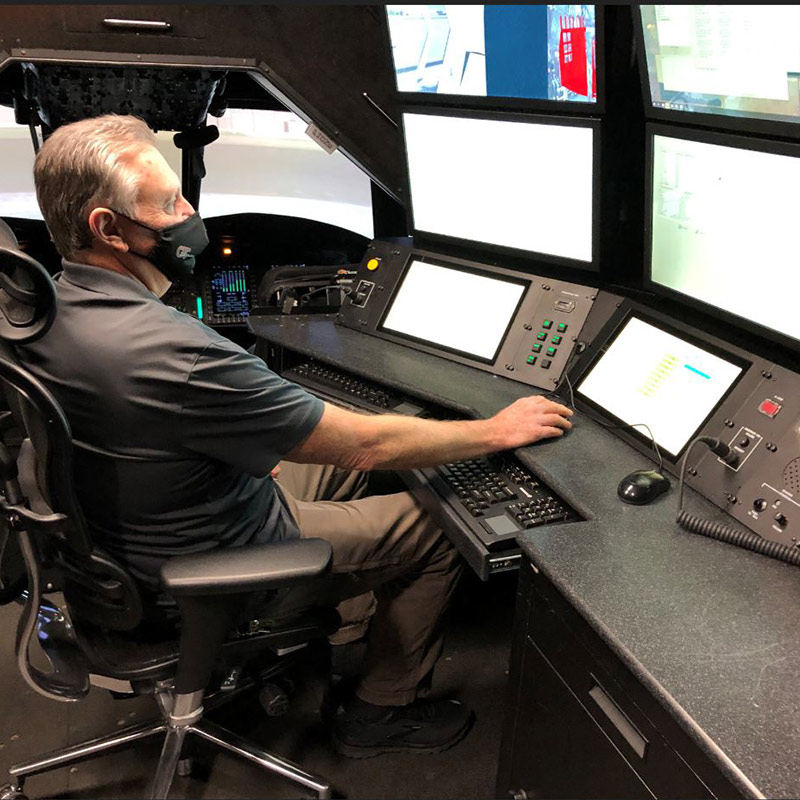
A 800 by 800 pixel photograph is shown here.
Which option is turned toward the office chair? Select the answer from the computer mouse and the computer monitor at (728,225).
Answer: the computer monitor

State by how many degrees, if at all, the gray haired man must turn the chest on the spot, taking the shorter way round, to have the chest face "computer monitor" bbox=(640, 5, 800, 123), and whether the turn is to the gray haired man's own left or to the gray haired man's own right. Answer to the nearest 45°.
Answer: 0° — they already face it

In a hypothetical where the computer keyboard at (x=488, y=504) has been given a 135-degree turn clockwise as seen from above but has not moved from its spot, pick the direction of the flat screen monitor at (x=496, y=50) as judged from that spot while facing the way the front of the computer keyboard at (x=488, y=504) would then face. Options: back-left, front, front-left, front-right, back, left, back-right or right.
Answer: front

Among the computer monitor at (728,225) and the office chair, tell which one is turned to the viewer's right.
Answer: the office chair
